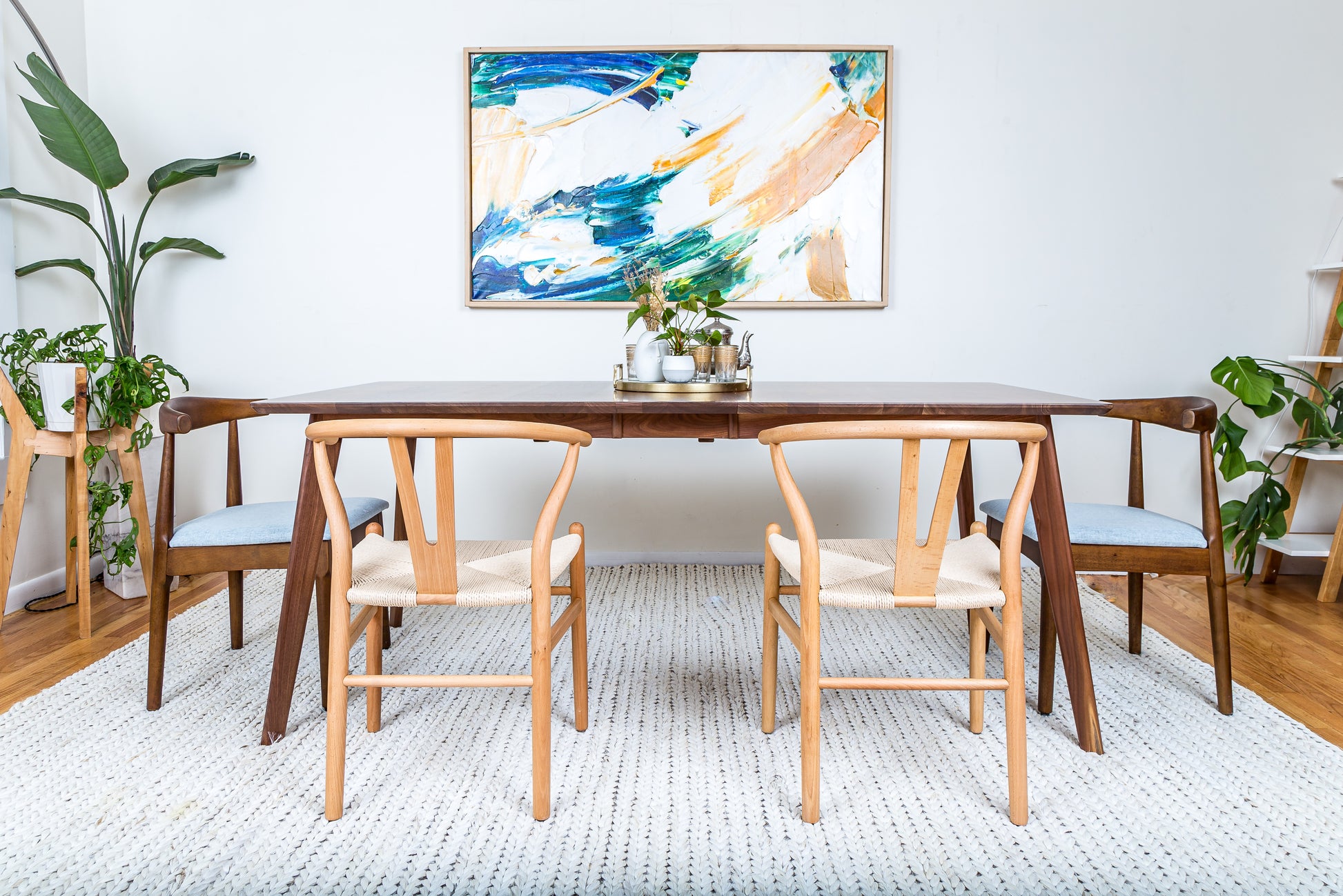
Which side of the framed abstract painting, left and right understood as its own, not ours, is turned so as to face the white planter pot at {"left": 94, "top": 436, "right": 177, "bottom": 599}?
right

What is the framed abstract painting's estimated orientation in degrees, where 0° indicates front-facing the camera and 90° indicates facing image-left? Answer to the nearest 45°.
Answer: approximately 0°

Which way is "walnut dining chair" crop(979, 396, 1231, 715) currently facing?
to the viewer's left

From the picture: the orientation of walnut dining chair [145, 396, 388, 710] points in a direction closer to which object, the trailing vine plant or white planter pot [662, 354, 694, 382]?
the white planter pot

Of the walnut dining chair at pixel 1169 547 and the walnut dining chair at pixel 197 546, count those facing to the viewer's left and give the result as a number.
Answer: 1

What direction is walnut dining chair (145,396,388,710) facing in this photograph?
to the viewer's right

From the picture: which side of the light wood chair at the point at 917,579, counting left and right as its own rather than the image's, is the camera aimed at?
back

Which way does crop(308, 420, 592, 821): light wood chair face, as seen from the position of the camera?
facing away from the viewer
